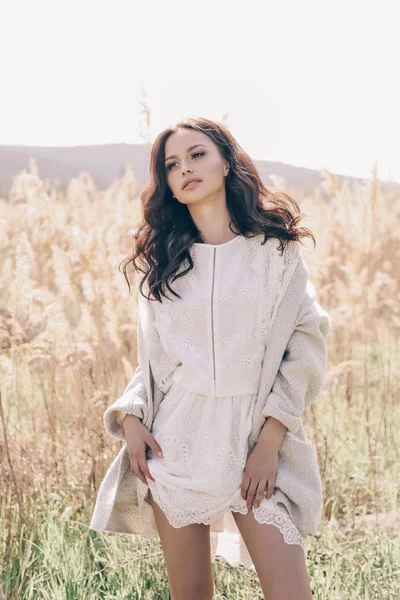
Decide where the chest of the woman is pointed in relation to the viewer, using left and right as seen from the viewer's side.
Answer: facing the viewer
